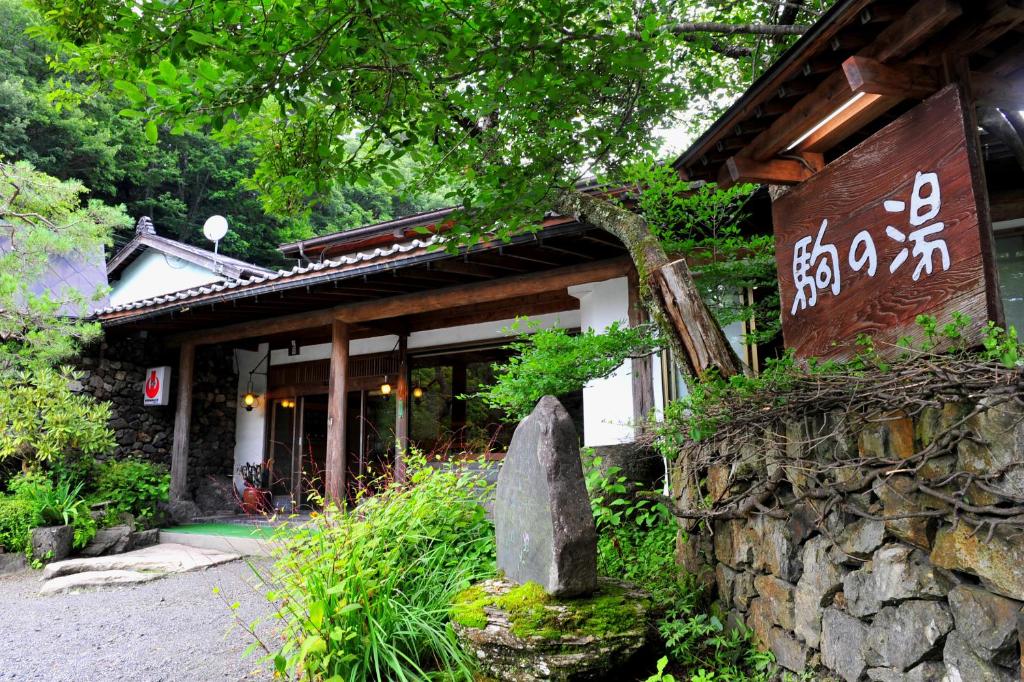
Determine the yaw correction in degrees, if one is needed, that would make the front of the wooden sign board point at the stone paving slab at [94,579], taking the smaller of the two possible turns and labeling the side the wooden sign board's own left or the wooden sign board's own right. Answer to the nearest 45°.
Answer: approximately 45° to the wooden sign board's own right

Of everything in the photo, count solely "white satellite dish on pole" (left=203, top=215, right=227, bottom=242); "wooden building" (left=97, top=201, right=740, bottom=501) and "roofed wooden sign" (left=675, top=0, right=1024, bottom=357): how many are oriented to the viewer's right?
0

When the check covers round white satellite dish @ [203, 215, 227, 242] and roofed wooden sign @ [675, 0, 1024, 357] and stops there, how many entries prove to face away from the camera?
0

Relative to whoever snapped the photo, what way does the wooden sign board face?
facing the viewer and to the left of the viewer

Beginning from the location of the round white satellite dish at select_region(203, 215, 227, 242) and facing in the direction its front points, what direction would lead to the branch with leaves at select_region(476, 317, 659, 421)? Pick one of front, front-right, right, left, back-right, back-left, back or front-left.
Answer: front

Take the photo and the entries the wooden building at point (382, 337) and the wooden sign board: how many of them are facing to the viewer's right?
0

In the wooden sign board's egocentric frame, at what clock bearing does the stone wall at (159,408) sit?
The stone wall is roughly at 2 o'clock from the wooden sign board.

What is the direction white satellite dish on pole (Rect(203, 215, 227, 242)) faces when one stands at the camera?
facing the viewer

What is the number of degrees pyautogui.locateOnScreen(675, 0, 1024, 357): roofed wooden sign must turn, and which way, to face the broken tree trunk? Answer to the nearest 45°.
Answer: approximately 90° to its right

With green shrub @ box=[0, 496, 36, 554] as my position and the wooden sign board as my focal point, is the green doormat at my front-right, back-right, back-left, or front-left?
front-left

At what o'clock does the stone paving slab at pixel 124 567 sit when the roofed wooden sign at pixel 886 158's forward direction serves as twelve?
The stone paving slab is roughly at 2 o'clock from the roofed wooden sign.

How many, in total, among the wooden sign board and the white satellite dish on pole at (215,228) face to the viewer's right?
0

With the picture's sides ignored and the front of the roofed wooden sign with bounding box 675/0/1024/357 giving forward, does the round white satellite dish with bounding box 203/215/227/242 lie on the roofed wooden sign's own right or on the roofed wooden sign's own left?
on the roofed wooden sign's own right

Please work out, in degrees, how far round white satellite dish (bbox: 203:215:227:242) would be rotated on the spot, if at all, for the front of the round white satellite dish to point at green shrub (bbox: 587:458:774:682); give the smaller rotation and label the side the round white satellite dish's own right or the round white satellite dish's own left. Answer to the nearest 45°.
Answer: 0° — it already faces it

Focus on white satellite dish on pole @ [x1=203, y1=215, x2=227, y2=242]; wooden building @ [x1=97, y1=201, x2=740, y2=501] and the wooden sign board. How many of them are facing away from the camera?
0
